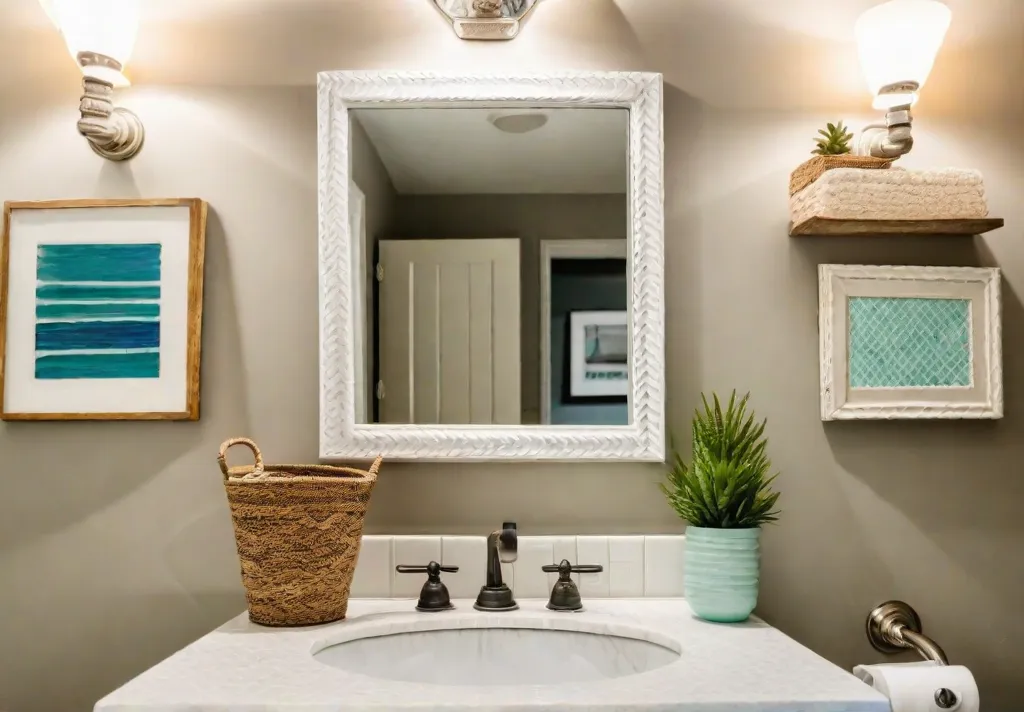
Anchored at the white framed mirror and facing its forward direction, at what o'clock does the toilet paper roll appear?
The toilet paper roll is roughly at 10 o'clock from the white framed mirror.

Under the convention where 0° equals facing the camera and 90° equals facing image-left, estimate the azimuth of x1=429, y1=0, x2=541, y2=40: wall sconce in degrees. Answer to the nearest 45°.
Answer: approximately 0°

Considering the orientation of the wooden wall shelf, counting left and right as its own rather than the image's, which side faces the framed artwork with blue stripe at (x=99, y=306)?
right

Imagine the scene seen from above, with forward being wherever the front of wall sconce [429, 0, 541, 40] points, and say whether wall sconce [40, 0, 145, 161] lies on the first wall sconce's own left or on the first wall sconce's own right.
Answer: on the first wall sconce's own right
